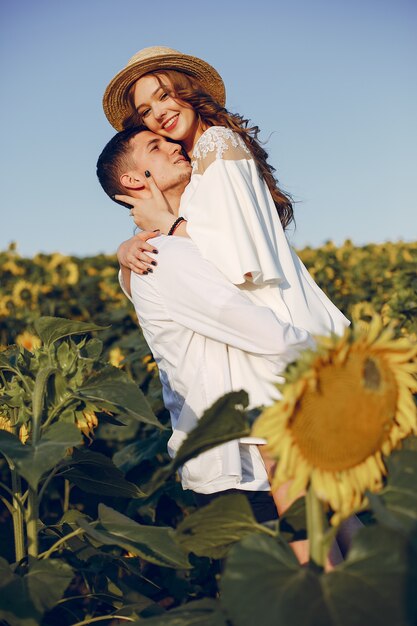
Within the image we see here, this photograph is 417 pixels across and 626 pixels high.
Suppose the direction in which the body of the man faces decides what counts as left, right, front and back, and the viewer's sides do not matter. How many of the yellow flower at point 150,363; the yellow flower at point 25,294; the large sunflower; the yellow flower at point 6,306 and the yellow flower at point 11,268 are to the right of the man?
1

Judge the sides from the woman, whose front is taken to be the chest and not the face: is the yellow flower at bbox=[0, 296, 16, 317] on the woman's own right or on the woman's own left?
on the woman's own right

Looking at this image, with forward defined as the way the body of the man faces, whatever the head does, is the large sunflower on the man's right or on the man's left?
on the man's right

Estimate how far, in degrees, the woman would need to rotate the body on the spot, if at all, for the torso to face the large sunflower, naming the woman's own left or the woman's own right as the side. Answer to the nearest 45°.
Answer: approximately 90° to the woman's own left

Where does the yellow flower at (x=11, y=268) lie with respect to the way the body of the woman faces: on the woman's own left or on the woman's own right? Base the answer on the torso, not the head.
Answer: on the woman's own right

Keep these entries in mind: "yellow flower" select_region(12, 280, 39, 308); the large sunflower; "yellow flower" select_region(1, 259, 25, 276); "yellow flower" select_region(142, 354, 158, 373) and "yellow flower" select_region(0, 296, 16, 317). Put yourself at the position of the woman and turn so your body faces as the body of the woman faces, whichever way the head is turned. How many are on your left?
1

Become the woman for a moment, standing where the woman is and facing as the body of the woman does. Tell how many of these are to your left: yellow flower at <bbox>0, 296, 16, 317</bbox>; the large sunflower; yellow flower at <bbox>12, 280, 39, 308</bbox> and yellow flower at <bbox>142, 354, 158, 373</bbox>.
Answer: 1

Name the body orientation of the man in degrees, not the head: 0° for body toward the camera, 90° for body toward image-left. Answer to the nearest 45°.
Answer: approximately 270°
